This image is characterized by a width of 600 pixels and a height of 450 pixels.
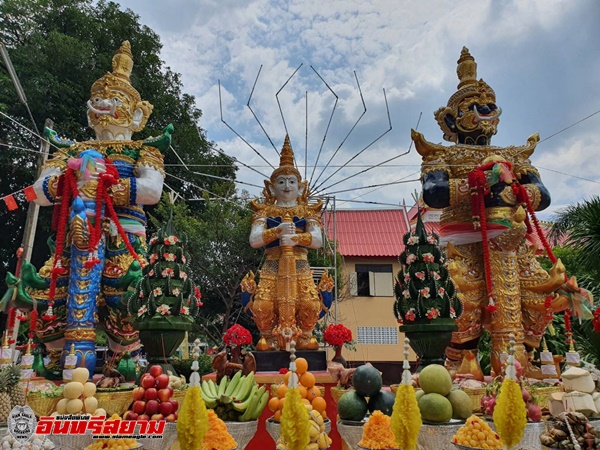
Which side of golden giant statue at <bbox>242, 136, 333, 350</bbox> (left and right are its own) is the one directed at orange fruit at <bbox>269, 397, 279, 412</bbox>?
front

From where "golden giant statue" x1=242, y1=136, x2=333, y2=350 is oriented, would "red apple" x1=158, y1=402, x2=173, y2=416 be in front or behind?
in front

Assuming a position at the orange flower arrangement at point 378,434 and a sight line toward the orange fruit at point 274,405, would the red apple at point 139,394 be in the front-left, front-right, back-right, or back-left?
front-left

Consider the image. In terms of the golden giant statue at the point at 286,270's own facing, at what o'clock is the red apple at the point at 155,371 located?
The red apple is roughly at 1 o'clock from the golden giant statue.

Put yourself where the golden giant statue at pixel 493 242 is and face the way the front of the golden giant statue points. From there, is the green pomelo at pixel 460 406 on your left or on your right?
on your right

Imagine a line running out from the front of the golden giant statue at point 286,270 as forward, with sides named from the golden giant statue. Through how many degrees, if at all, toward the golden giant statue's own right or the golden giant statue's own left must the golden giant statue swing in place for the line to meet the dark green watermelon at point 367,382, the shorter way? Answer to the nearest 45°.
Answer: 0° — it already faces it

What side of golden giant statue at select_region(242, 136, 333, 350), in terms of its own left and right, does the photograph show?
front

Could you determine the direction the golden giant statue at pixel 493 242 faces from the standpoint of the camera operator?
facing the viewer and to the right of the viewer

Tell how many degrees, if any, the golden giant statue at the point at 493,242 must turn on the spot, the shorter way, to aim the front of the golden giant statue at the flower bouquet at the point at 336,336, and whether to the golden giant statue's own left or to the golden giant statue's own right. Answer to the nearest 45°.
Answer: approximately 135° to the golden giant statue's own right

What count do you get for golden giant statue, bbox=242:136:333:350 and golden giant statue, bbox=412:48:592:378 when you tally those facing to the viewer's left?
0

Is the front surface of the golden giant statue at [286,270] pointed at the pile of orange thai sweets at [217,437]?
yes

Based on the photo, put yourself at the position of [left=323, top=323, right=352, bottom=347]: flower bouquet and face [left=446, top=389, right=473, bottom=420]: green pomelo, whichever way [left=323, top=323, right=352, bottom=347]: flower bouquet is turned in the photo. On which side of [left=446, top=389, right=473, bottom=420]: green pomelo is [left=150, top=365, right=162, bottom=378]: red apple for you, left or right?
right

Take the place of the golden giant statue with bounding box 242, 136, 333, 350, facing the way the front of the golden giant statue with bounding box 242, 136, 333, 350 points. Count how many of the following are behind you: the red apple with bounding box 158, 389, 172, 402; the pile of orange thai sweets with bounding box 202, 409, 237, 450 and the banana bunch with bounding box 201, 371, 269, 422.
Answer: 0

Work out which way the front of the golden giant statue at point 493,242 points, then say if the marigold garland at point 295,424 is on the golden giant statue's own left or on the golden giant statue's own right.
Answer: on the golden giant statue's own right

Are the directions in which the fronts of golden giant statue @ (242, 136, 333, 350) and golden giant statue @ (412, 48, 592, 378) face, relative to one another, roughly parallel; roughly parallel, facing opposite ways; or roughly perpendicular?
roughly parallel

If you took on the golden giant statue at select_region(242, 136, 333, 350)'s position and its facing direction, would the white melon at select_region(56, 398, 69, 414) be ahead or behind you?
ahead

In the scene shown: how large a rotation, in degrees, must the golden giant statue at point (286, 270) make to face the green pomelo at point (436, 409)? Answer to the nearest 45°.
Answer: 0° — it already faces it
